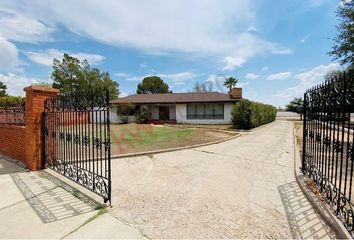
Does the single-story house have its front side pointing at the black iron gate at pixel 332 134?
yes

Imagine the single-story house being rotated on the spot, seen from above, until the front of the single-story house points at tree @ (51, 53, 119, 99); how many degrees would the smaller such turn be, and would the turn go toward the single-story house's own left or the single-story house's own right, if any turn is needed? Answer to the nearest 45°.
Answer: approximately 135° to the single-story house's own right

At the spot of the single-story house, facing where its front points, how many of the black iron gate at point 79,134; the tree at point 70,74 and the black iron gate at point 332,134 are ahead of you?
2

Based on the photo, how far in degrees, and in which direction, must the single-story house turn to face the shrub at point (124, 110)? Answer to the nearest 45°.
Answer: approximately 90° to its right

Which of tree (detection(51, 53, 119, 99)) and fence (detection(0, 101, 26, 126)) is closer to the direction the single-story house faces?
the fence

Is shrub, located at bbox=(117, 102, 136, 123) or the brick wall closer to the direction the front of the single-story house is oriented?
the brick wall

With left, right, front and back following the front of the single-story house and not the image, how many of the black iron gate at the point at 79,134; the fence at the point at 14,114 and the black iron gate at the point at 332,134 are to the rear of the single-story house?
0

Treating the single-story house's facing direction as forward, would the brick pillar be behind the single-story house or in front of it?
in front

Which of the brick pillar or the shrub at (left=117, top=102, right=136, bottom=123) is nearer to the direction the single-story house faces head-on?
the brick pillar

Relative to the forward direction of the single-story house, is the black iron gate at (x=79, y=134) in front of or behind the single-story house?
in front

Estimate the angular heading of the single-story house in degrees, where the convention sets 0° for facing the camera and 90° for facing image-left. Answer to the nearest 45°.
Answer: approximately 0°

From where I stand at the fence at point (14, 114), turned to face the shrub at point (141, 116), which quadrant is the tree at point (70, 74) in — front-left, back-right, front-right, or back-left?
front-left

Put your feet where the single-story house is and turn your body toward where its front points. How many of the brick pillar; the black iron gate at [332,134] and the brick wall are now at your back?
0
